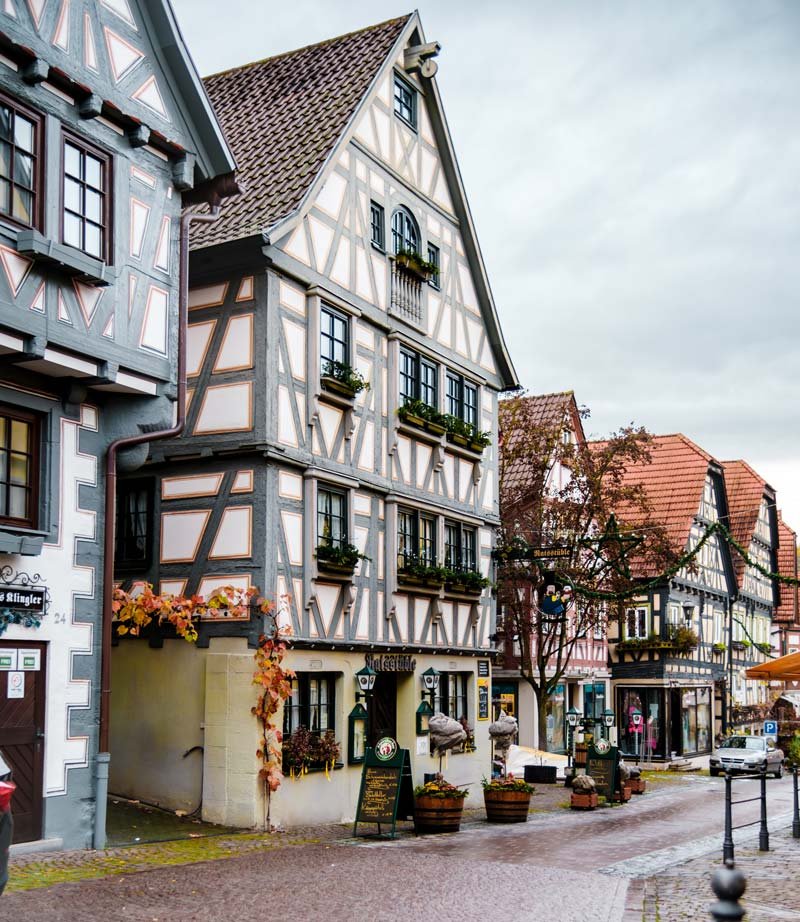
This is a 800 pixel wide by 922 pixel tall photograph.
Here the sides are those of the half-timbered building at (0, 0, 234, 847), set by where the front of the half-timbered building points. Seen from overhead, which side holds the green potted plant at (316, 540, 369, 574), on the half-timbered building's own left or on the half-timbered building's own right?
on the half-timbered building's own left

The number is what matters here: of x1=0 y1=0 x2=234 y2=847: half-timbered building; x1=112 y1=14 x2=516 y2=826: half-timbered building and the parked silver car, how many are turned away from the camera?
0

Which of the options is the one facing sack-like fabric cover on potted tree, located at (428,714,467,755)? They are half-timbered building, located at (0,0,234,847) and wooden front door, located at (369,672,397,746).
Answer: the wooden front door

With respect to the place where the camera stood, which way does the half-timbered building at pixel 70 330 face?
facing the viewer and to the right of the viewer

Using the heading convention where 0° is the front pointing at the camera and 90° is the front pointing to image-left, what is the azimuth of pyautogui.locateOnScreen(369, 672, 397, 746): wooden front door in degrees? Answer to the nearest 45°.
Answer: approximately 315°

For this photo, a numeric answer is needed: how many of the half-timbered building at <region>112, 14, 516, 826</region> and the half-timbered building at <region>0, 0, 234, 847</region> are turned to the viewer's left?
0

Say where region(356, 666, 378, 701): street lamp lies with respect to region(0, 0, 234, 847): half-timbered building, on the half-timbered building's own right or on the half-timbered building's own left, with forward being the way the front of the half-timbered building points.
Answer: on the half-timbered building's own left

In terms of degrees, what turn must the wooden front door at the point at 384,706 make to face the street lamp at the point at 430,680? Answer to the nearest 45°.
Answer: approximately 45° to its left

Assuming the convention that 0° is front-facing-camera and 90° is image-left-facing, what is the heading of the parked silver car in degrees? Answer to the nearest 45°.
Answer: approximately 45°

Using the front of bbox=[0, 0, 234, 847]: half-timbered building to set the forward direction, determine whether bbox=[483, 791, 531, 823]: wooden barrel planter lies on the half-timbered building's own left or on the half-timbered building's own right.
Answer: on the half-timbered building's own left

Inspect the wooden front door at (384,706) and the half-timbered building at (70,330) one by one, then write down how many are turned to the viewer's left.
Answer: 0

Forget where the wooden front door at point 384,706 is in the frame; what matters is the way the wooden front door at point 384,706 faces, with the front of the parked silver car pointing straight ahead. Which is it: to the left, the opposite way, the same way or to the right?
to the left
